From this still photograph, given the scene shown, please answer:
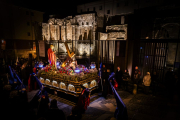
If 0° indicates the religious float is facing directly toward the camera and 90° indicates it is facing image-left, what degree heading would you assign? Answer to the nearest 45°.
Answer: approximately 315°

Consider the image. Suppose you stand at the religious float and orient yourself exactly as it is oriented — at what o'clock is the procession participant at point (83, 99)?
The procession participant is roughly at 1 o'clock from the religious float.
